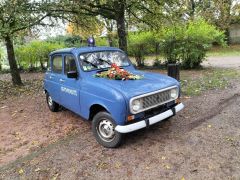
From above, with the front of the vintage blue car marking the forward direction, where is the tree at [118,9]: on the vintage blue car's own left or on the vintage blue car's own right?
on the vintage blue car's own left

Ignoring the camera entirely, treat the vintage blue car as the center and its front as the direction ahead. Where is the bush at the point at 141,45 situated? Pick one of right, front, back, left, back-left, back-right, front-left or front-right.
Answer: back-left

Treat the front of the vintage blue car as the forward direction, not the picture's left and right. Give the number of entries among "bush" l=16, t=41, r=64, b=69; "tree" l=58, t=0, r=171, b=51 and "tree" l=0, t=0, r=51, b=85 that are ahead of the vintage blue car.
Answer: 0

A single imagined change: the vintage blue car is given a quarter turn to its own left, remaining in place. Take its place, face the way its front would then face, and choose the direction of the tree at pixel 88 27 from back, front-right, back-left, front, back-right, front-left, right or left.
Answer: front-left

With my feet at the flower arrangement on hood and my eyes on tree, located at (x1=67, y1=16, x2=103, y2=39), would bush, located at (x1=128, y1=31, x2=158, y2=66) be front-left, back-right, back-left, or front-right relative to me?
front-right

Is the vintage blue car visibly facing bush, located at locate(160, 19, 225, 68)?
no

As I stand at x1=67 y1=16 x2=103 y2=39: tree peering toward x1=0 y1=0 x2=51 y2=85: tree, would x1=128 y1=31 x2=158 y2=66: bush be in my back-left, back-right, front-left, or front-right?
back-left

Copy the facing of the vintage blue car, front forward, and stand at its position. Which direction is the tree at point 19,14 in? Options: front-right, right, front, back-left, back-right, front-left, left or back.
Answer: back
